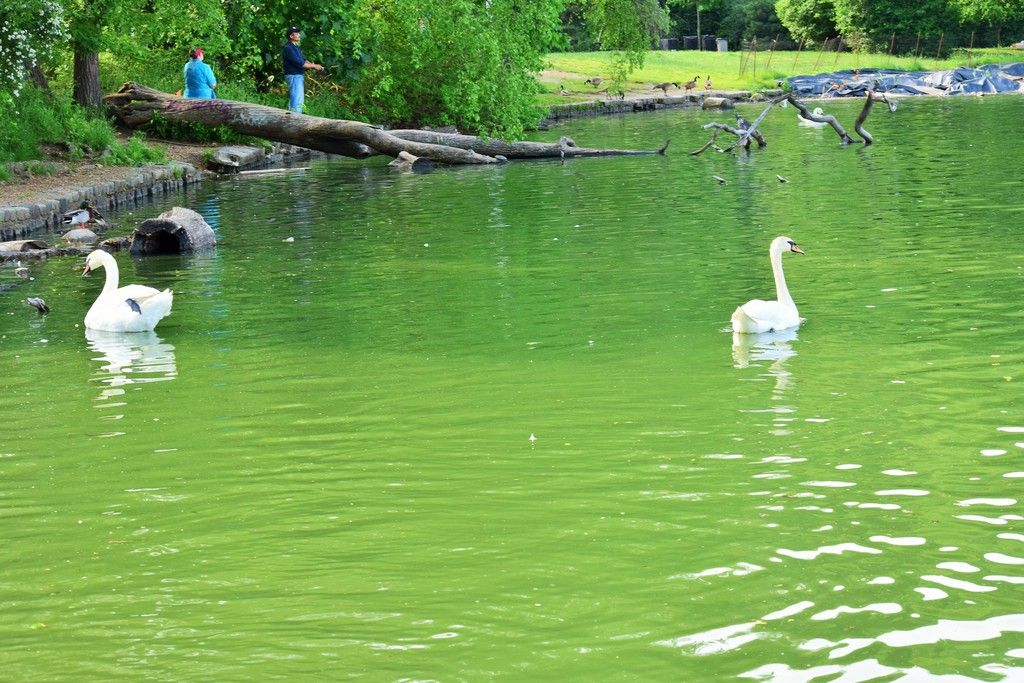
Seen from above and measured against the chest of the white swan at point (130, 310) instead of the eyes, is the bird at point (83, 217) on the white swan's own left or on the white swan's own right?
on the white swan's own right

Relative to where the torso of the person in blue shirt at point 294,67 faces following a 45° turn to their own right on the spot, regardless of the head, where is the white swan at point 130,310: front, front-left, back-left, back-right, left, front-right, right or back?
front-right

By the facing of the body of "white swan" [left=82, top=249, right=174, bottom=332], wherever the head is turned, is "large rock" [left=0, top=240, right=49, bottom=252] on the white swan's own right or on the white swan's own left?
on the white swan's own right

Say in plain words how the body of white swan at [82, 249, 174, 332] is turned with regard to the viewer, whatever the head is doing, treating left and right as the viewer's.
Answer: facing to the left of the viewer

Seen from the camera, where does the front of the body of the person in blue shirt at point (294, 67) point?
to the viewer's right

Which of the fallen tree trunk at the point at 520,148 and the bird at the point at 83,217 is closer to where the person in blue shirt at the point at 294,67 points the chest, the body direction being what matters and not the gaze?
the fallen tree trunk

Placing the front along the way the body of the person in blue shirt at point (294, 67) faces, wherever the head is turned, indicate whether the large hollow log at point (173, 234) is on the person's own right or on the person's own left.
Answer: on the person's own right
